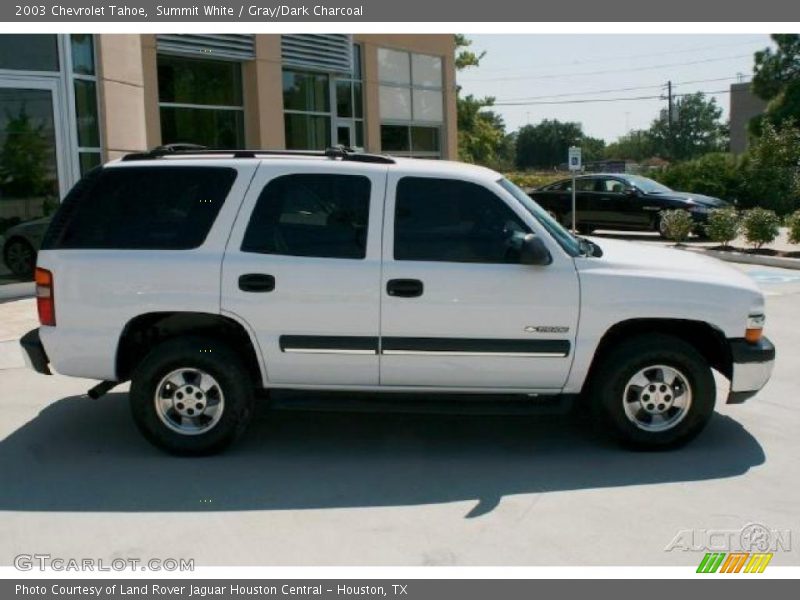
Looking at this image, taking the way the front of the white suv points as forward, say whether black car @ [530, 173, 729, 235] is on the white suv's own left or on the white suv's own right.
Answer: on the white suv's own left

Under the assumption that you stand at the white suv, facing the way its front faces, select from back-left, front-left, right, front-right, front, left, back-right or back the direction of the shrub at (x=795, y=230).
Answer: front-left

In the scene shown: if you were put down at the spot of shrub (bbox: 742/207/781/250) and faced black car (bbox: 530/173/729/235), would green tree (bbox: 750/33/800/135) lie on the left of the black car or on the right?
right

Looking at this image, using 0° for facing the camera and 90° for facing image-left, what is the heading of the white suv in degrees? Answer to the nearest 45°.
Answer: approximately 270°

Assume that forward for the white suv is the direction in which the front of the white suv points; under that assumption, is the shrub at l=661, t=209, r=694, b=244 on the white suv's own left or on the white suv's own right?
on the white suv's own left

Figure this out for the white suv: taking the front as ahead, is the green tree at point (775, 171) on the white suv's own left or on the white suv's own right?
on the white suv's own left
